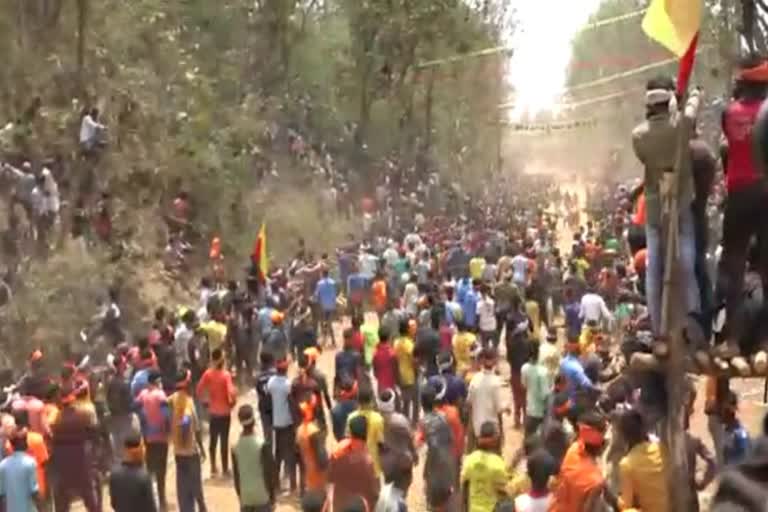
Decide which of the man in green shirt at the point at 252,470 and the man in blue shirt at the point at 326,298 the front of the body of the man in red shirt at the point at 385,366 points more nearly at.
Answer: the man in blue shirt

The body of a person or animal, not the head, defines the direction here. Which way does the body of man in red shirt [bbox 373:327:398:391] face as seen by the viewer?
away from the camera

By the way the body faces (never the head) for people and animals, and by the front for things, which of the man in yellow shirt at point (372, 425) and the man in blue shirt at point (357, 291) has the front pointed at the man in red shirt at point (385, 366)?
the man in yellow shirt

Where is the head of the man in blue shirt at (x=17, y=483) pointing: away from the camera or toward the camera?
away from the camera

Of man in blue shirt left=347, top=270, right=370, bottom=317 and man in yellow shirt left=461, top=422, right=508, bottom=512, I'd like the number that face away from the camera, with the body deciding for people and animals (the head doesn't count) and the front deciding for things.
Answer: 2

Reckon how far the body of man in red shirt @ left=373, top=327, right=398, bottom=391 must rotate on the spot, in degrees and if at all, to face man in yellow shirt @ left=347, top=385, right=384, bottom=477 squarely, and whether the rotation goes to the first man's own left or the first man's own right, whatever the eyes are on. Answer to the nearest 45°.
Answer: approximately 180°

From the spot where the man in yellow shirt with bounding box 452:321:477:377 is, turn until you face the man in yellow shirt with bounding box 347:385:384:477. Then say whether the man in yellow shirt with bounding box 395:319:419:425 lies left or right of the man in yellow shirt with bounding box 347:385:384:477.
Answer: right

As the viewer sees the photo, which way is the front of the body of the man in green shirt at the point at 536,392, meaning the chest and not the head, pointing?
away from the camera

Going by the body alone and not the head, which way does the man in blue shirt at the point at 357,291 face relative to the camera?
away from the camera

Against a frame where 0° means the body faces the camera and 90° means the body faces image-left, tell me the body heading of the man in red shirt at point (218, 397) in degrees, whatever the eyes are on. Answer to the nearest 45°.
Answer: approximately 180°

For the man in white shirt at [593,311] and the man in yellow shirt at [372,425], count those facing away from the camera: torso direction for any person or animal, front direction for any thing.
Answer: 2

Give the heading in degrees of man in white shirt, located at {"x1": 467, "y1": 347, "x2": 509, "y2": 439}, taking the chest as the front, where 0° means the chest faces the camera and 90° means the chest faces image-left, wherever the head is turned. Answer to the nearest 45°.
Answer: approximately 180°
